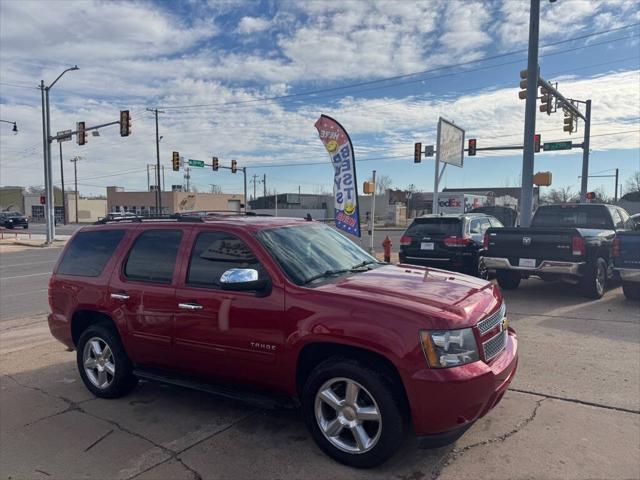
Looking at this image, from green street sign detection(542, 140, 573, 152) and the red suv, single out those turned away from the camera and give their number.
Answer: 0

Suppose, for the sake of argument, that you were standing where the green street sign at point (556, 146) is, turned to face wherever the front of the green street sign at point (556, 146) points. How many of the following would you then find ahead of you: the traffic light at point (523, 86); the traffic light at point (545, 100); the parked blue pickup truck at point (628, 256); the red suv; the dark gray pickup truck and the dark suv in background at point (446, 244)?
6

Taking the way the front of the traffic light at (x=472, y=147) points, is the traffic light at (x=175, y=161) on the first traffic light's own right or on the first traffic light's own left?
on the first traffic light's own right

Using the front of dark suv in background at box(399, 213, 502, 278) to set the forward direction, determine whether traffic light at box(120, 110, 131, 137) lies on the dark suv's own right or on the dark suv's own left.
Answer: on the dark suv's own left

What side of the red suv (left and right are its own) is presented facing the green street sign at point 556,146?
left

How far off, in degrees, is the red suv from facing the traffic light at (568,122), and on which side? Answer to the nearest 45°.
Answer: approximately 90° to its left

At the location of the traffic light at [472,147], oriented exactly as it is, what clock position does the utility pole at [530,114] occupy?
The utility pole is roughly at 12 o'clock from the traffic light.

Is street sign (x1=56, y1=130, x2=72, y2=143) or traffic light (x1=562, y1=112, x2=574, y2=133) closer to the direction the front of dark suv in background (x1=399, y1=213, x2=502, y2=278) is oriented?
the traffic light

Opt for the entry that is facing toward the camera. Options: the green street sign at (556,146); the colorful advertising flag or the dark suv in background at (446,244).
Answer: the green street sign

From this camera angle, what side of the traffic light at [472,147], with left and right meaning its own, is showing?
front

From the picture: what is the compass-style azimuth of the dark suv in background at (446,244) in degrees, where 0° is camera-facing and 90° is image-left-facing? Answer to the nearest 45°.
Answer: approximately 225°
